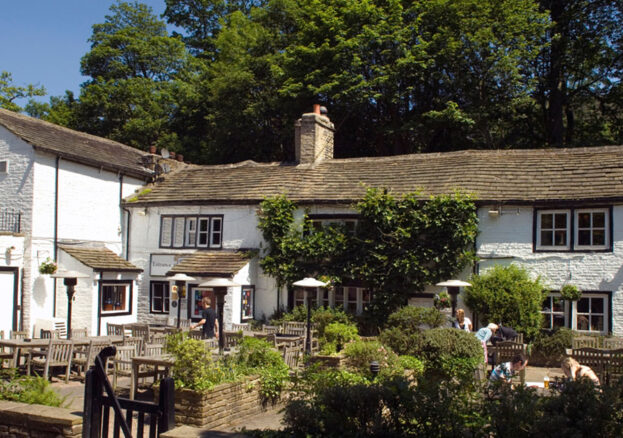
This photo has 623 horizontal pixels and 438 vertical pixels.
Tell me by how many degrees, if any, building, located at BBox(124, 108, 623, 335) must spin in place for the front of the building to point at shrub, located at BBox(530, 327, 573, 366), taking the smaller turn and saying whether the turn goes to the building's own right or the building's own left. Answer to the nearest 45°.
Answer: approximately 45° to the building's own left

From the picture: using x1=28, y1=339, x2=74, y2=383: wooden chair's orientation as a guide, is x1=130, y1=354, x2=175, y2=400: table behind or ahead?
behind

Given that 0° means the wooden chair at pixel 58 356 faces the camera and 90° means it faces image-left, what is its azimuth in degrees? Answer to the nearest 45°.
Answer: approximately 135°

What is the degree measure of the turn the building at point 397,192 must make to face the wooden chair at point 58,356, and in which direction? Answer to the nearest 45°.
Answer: approximately 45° to its right

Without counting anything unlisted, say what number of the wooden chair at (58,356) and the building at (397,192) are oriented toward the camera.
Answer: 1

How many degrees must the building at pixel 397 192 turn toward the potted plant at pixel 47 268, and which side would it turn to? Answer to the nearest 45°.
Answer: approximately 90° to its right

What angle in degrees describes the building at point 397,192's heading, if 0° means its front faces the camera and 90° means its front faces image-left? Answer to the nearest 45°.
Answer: approximately 0°

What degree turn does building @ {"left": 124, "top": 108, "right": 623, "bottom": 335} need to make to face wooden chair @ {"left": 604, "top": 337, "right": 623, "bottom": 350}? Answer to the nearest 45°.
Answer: approximately 45° to its left

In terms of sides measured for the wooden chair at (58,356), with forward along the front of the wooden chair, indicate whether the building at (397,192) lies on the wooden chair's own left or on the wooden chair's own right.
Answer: on the wooden chair's own right
